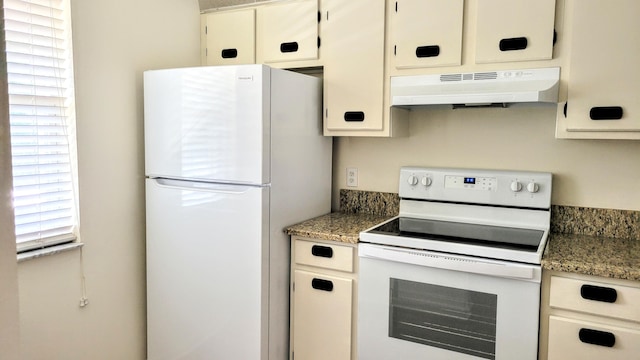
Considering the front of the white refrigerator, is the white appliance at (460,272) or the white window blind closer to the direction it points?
the white window blind

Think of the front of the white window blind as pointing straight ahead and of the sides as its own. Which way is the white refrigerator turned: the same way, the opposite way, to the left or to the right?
to the right

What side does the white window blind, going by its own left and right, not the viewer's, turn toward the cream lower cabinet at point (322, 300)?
front

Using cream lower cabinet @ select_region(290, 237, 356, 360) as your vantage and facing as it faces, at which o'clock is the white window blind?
The white window blind is roughly at 1 o'clock from the cream lower cabinet.

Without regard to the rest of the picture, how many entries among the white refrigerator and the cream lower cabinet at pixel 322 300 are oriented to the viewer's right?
0

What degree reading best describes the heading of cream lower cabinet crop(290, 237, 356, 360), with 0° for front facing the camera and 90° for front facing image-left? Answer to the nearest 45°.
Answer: approximately 45°

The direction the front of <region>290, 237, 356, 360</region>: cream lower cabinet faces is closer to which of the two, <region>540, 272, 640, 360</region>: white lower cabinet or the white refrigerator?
the white refrigerator

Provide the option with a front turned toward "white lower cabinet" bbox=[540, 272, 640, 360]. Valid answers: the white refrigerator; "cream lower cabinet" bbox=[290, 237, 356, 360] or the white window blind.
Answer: the white window blind

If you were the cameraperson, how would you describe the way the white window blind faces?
facing the viewer and to the right of the viewer

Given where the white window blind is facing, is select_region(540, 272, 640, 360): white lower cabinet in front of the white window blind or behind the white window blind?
in front

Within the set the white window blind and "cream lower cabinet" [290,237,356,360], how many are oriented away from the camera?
0

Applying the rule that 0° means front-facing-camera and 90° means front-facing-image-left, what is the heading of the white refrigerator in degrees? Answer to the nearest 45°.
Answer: approximately 45°

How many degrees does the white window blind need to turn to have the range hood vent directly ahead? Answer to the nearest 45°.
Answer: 0° — it already faces it
